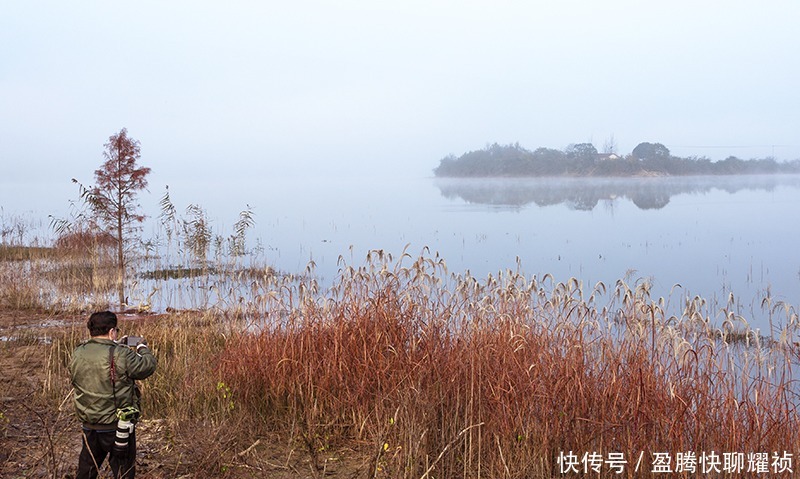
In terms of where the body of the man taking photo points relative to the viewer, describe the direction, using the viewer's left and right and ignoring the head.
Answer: facing away from the viewer and to the right of the viewer
